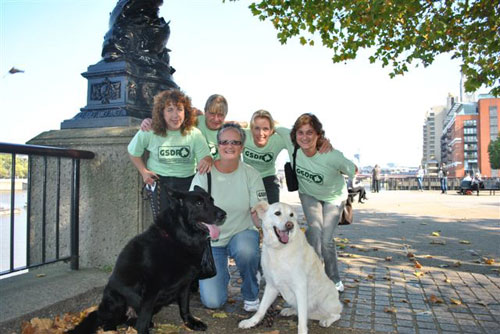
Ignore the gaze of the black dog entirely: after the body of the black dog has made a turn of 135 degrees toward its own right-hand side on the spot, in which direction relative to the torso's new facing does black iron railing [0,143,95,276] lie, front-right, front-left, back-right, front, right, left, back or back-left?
right

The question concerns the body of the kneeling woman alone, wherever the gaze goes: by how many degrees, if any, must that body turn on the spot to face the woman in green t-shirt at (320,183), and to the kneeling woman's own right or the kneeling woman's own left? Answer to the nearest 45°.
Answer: approximately 90° to the kneeling woman's own left

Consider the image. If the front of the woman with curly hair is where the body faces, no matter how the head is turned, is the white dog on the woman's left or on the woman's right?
on the woman's left

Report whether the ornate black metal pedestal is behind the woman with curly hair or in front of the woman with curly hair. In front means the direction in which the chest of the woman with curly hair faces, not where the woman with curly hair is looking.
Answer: behind

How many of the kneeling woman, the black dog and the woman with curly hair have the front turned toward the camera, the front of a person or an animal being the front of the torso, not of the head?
2

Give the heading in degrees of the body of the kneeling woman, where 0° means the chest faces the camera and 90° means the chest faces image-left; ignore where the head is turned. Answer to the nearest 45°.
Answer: approximately 0°

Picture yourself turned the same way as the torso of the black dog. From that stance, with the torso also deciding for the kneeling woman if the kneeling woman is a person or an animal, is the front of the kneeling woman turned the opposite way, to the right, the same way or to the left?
to the right

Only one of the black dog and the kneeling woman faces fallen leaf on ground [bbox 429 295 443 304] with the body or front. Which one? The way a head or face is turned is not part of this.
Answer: the black dog

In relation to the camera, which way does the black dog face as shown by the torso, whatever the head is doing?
to the viewer's right

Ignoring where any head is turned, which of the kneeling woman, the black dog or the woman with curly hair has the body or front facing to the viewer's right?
the black dog
